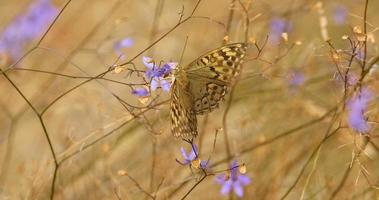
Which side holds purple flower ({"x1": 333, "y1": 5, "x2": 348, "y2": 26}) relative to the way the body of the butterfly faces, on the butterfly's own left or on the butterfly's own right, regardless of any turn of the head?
on the butterfly's own right

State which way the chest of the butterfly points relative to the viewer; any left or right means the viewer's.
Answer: facing away from the viewer and to the left of the viewer
